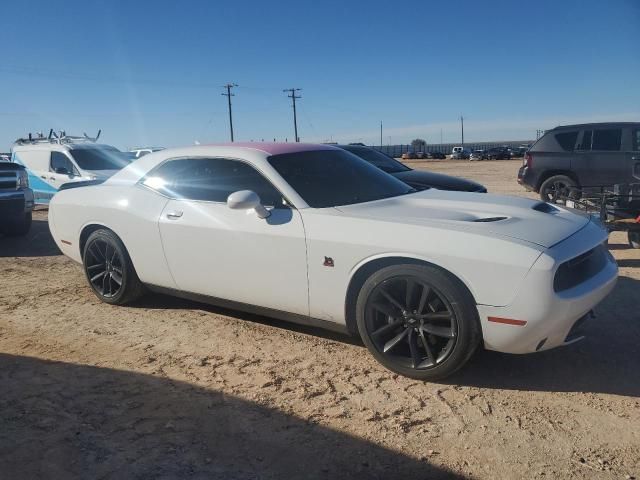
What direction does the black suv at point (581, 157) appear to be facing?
to the viewer's right

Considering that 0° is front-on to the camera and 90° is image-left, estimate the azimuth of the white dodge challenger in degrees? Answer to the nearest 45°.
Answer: approximately 315°

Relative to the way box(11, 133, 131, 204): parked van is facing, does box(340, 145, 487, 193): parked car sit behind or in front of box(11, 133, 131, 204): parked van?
in front

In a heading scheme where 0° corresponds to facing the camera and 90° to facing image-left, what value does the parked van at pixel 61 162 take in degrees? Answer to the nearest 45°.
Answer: approximately 315°

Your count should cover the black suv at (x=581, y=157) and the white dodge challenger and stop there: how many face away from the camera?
0

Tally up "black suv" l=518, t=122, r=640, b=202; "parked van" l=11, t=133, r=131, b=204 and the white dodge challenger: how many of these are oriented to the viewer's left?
0

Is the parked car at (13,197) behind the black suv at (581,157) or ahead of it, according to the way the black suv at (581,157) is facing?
behind

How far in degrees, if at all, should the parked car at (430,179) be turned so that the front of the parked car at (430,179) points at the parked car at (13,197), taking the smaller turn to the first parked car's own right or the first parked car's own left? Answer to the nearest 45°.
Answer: approximately 135° to the first parked car's own right

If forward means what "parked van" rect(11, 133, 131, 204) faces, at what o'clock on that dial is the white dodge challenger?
The white dodge challenger is roughly at 1 o'clock from the parked van.

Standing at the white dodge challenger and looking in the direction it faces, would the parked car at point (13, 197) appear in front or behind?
behind

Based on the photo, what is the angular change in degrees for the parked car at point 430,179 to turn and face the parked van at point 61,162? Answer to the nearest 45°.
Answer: approximately 135° to its right
